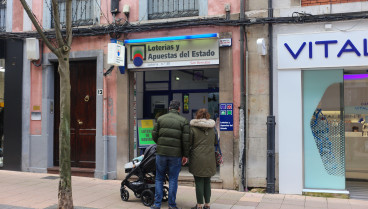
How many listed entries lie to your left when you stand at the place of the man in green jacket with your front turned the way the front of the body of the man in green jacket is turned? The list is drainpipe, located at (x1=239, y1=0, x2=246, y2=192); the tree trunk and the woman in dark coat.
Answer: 1

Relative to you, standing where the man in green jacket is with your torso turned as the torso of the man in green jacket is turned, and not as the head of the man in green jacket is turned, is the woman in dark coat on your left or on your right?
on your right

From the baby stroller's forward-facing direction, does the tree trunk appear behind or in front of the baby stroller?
in front

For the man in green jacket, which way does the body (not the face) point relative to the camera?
away from the camera

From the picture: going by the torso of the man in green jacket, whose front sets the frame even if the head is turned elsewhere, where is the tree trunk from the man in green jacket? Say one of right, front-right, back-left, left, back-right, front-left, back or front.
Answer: left

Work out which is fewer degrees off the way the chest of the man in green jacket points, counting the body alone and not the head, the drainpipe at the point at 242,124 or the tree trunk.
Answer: the drainpipe

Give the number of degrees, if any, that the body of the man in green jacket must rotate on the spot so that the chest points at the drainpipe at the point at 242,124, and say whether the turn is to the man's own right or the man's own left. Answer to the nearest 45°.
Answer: approximately 45° to the man's own right

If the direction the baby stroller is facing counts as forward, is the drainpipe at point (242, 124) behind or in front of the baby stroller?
behind

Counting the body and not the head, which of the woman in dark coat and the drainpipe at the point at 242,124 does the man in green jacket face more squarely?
the drainpipe

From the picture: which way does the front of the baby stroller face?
to the viewer's left
